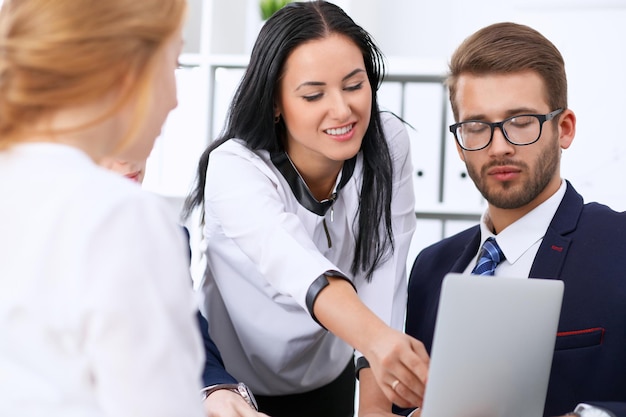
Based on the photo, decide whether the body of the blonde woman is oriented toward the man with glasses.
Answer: yes

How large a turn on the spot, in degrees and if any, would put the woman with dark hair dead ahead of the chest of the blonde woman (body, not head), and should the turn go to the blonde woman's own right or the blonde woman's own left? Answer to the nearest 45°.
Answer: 0° — they already face them

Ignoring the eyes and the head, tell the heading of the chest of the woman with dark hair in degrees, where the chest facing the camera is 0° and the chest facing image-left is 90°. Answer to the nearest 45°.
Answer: approximately 315°

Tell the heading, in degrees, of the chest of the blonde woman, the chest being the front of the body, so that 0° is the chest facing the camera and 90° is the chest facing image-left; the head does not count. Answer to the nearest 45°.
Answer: approximately 225°

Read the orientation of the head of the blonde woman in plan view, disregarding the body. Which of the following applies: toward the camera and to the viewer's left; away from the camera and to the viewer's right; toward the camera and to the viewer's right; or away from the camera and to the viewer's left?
away from the camera and to the viewer's right

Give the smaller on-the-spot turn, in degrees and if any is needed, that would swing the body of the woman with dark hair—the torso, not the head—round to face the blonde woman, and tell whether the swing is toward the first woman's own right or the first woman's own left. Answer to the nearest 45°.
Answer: approximately 45° to the first woman's own right
